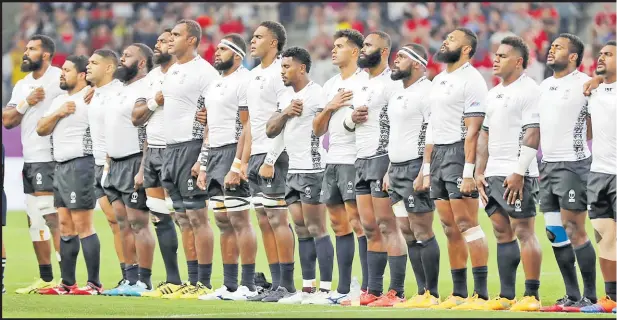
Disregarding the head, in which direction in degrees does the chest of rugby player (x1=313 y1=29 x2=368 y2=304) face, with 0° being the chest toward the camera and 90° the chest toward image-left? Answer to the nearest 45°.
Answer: approximately 45°

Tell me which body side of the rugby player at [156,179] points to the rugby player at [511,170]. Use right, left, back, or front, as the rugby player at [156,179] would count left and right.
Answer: left

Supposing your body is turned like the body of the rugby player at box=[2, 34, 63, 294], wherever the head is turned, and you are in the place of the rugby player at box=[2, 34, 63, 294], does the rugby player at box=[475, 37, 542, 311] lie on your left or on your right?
on your left

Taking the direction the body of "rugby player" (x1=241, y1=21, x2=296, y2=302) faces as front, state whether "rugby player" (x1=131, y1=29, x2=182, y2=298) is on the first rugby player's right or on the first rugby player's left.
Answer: on the first rugby player's right

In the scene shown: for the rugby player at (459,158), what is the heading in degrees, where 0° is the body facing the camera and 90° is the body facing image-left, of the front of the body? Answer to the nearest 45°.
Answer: approximately 45°

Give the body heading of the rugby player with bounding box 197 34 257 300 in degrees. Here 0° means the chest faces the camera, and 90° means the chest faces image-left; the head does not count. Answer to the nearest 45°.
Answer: approximately 45°

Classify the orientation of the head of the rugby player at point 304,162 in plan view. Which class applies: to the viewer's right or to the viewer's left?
to the viewer's left

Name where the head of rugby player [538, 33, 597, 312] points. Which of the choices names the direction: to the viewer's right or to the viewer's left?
to the viewer's left

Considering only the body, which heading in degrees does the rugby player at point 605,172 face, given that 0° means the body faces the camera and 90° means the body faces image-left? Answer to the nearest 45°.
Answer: approximately 45°
